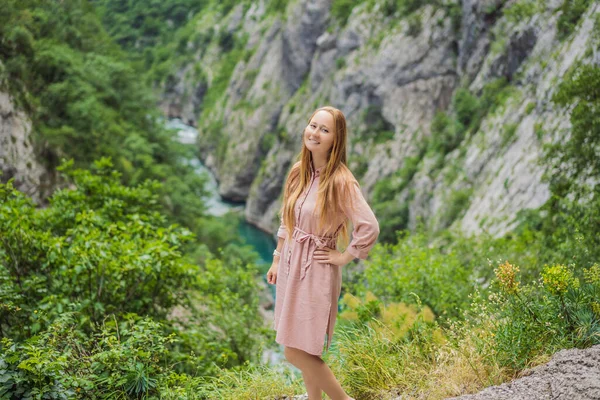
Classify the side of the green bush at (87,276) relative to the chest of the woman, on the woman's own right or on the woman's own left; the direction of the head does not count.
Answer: on the woman's own right

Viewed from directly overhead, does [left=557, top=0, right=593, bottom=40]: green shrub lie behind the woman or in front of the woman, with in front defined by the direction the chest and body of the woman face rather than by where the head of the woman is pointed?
behind

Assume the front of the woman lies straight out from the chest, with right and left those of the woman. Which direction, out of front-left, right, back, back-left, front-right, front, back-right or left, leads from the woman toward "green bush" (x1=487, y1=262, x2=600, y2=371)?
back-left

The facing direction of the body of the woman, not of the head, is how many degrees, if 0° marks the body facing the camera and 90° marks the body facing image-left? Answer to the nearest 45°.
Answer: approximately 45°

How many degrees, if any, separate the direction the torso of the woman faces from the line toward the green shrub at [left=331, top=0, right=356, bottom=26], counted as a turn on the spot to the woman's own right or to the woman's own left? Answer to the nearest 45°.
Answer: approximately 135° to the woman's own right
